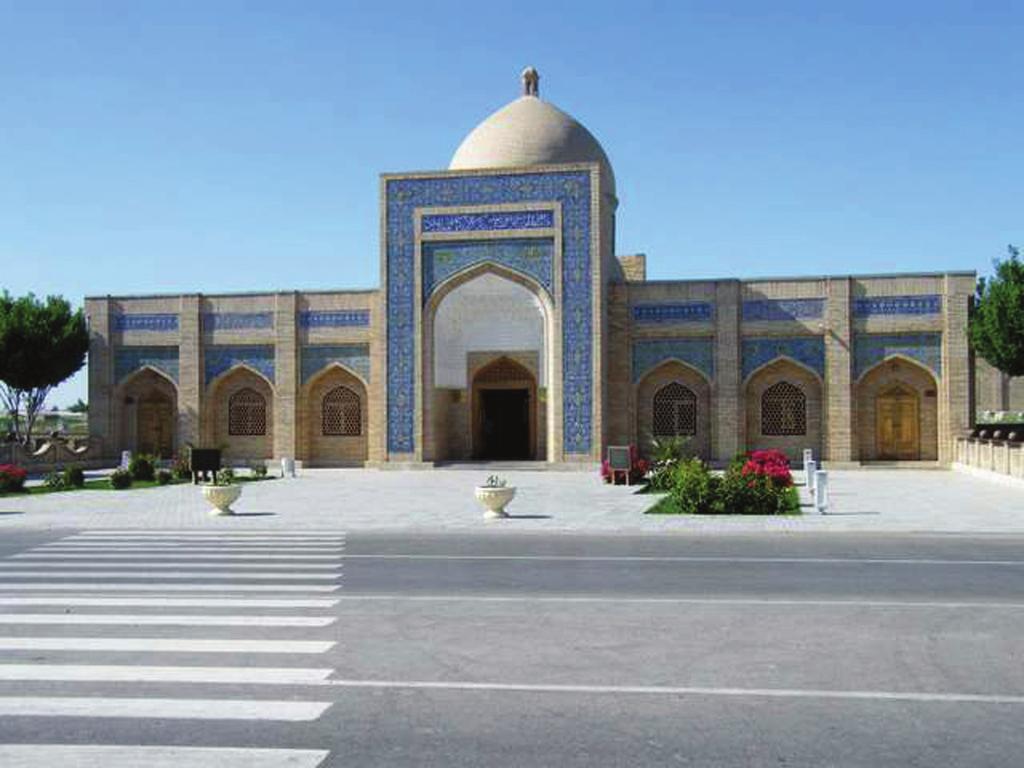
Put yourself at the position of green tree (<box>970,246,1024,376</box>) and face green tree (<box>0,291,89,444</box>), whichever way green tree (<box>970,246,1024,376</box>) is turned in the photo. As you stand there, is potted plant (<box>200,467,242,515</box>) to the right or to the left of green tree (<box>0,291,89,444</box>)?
left

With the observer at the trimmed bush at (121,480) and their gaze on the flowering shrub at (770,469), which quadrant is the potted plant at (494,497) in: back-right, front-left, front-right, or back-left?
front-right

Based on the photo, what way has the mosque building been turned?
toward the camera

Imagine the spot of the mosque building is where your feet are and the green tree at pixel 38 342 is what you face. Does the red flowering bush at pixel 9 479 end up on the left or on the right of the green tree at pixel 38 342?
left

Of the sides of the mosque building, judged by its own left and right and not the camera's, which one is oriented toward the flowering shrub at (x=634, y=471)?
front

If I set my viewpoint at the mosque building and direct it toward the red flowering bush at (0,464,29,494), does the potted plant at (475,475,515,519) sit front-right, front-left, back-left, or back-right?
front-left

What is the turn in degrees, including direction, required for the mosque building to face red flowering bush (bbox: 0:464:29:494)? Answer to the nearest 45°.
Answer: approximately 45° to its right

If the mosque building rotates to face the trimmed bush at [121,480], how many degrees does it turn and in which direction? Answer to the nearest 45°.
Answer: approximately 45° to its right

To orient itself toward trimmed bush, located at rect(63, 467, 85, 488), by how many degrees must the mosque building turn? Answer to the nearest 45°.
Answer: approximately 45° to its right

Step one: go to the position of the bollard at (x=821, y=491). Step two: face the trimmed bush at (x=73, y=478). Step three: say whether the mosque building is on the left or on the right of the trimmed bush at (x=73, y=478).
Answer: right

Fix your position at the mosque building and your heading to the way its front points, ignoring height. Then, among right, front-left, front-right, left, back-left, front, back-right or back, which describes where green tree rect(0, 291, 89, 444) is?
right

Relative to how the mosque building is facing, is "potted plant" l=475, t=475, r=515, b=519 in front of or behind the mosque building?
in front

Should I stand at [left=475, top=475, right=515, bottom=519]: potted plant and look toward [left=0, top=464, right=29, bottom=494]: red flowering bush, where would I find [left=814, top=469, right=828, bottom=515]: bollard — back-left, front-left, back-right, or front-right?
back-right

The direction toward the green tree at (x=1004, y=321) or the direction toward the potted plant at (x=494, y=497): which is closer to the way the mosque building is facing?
the potted plant

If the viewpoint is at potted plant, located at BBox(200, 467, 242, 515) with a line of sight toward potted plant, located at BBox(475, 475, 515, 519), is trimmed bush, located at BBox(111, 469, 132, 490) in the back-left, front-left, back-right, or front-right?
back-left

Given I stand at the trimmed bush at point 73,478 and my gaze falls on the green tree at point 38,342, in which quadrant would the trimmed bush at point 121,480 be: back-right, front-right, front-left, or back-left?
back-right

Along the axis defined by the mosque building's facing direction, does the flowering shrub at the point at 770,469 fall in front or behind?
in front
